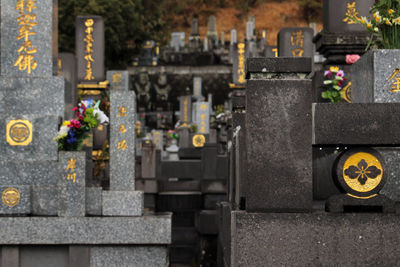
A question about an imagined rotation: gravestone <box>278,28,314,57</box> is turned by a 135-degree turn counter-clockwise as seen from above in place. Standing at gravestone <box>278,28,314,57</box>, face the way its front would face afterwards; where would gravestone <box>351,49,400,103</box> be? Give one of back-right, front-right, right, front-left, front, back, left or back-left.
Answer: back-right

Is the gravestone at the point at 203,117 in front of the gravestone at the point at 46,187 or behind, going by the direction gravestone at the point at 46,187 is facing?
behind

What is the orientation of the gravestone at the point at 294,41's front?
toward the camera

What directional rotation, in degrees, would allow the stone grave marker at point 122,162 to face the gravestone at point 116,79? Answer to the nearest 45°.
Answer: approximately 180°

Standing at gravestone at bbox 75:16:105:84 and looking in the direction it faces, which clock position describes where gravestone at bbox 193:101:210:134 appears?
gravestone at bbox 193:101:210:134 is roughly at 7 o'clock from gravestone at bbox 75:16:105:84.

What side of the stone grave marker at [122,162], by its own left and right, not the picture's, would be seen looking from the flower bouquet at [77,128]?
right

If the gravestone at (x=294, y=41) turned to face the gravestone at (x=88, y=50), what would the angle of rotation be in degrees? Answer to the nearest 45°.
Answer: approximately 90° to its right

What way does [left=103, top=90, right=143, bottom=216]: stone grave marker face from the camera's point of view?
toward the camera

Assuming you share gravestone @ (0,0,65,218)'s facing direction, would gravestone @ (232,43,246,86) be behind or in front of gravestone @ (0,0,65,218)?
behind

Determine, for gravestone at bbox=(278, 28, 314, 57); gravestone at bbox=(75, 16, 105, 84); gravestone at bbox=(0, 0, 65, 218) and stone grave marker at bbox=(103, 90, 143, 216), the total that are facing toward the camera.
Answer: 4

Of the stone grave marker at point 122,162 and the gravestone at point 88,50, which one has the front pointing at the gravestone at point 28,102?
the gravestone at point 88,50

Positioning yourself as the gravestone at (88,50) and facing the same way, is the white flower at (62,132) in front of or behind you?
in front

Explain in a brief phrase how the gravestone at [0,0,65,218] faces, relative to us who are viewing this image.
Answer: facing the viewer

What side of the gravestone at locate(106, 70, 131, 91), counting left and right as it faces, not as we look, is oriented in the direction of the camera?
front

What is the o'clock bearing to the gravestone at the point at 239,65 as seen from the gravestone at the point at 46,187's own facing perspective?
the gravestone at the point at 239,65 is roughly at 7 o'clock from the gravestone at the point at 46,187.

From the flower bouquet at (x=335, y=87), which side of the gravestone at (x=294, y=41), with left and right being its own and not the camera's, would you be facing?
front

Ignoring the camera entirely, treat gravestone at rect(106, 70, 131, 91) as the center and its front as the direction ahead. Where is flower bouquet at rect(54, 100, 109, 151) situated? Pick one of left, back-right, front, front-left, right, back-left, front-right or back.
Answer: front
